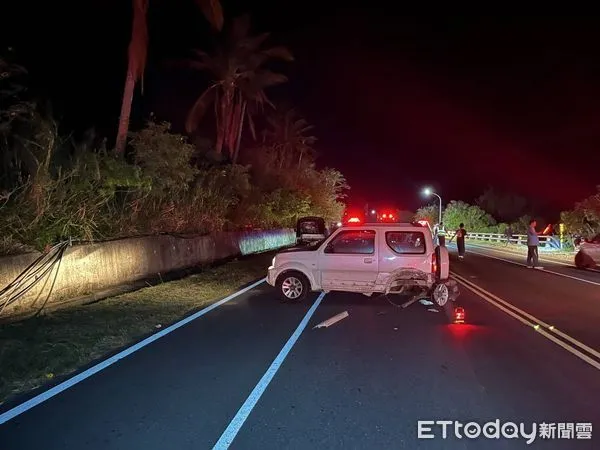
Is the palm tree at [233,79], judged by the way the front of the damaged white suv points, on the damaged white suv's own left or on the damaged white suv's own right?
on the damaged white suv's own right

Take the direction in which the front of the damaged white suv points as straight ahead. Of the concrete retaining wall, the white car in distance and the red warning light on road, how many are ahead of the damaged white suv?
1

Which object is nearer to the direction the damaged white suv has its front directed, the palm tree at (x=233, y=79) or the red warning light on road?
the palm tree

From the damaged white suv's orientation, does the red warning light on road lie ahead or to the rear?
to the rear

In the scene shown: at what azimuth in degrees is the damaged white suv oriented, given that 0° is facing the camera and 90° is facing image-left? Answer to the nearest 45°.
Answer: approximately 90°

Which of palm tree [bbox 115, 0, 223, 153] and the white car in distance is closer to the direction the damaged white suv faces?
the palm tree

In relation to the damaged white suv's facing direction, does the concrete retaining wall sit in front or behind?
in front

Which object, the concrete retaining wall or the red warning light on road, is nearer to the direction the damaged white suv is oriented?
the concrete retaining wall

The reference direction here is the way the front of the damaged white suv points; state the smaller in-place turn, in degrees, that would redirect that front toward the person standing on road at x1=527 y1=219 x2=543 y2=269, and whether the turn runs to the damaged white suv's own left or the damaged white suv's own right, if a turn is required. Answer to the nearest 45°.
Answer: approximately 135° to the damaged white suv's own right
